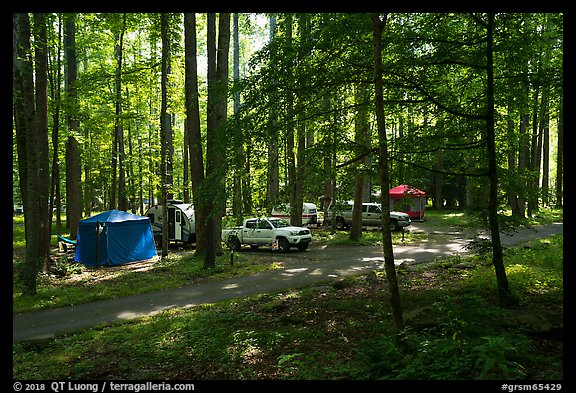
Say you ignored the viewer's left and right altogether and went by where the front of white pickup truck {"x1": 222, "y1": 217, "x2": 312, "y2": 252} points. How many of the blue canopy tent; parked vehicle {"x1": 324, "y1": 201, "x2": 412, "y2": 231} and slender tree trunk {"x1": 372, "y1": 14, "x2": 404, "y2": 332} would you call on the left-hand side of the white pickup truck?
1

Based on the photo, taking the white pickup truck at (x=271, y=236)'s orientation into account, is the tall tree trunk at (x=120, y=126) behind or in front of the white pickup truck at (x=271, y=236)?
behind

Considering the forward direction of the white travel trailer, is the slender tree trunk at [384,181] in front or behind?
in front

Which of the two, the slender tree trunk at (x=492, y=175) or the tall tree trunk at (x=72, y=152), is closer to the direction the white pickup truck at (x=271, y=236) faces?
the slender tree trunk

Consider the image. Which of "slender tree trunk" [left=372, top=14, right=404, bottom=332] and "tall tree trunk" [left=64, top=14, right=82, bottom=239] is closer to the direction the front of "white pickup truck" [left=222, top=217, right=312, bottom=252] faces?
the slender tree trunk

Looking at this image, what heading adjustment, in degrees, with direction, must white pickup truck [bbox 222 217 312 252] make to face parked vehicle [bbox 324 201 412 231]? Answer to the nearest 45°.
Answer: approximately 90° to its left

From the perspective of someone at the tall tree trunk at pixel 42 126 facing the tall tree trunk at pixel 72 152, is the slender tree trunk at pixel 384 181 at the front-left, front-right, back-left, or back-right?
back-right
